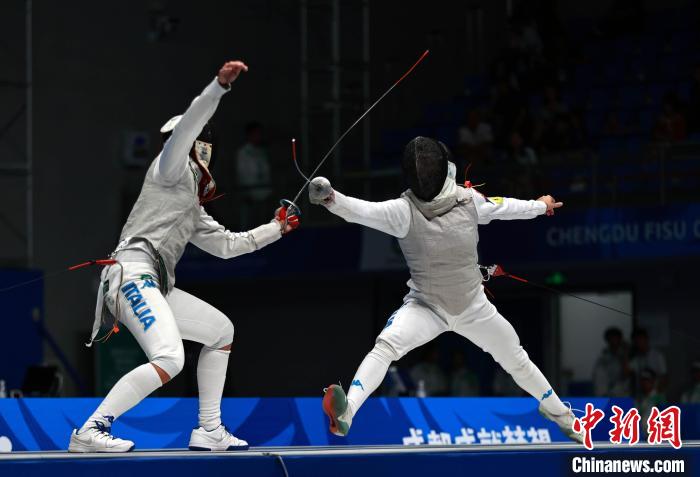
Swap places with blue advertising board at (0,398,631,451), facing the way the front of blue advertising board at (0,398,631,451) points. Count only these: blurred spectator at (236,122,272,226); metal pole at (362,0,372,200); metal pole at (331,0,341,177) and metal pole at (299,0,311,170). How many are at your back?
4

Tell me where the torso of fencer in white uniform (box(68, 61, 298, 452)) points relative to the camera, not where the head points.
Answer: to the viewer's right

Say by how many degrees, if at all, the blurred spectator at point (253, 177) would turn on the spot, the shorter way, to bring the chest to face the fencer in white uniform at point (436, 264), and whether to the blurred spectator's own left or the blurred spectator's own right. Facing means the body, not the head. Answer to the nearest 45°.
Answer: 0° — they already face them

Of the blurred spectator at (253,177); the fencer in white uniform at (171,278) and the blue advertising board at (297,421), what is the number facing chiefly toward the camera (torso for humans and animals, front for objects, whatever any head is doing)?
2

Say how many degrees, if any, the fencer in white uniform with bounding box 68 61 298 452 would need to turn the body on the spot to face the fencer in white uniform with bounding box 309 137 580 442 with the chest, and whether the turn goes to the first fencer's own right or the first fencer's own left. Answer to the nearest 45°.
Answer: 0° — they already face them

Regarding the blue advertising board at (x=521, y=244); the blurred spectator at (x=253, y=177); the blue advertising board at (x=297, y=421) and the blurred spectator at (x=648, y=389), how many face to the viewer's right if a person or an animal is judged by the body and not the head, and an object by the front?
0

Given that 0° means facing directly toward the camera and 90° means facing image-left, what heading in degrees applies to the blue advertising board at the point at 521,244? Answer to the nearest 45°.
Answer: approximately 0°

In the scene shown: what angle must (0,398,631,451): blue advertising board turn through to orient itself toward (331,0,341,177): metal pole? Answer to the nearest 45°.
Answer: approximately 180°

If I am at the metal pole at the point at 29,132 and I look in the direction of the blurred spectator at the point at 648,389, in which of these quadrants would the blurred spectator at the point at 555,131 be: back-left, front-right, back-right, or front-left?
front-left

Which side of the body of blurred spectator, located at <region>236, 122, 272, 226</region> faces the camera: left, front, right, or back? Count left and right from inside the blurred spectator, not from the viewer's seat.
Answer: front

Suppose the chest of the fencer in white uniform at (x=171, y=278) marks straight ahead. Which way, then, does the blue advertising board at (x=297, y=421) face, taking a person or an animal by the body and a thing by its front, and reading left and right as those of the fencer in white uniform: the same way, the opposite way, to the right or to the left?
to the right

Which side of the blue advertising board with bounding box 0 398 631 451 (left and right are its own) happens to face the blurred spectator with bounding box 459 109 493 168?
back

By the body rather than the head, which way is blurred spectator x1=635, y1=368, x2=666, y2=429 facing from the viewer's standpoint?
toward the camera

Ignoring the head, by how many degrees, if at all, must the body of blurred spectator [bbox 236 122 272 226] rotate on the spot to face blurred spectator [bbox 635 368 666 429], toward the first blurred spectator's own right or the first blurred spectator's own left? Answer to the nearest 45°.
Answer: approximately 45° to the first blurred spectator's own left
